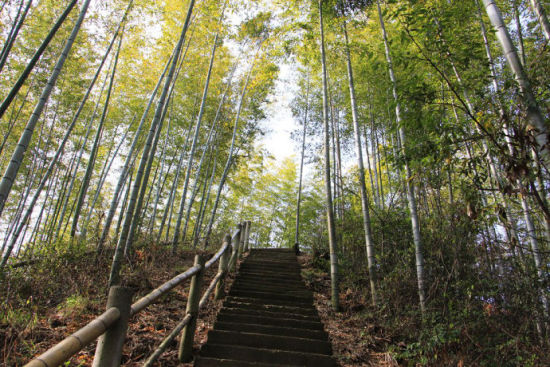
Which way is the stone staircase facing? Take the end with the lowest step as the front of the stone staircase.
toward the camera

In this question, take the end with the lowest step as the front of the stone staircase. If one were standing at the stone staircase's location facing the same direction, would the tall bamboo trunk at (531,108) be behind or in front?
in front
